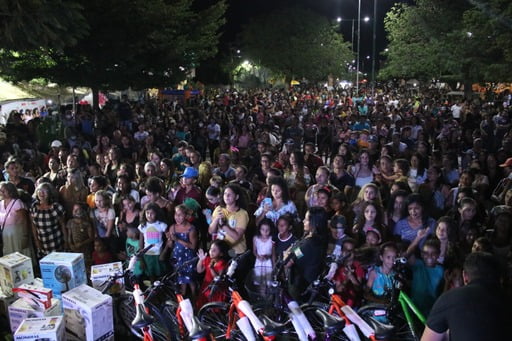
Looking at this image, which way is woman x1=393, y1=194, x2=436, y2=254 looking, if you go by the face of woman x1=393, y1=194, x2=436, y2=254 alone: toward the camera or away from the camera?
toward the camera

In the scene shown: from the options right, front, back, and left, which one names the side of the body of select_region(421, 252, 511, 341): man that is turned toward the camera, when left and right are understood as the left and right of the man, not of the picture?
back

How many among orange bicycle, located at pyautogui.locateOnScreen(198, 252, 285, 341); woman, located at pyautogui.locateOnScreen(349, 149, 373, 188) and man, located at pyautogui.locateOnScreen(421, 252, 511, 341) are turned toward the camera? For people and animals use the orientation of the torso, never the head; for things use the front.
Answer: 1

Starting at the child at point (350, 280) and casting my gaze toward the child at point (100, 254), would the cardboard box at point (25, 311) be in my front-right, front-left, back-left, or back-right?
front-left

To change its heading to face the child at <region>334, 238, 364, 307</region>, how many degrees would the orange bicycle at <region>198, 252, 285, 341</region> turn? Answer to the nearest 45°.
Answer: approximately 135° to its right

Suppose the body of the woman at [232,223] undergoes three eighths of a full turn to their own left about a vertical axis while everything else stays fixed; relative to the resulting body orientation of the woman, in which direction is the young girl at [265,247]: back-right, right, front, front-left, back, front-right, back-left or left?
front-right

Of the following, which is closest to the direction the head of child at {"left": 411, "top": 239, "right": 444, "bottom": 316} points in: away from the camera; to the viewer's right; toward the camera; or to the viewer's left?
toward the camera

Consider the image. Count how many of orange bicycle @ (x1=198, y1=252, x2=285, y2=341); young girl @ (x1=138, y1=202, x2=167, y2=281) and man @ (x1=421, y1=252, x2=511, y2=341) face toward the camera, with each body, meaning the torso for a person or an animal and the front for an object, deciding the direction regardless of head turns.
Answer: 1

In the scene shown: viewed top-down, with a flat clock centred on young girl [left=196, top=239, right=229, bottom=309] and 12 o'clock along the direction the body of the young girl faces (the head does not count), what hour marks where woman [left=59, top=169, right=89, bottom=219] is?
The woman is roughly at 3 o'clock from the young girl.

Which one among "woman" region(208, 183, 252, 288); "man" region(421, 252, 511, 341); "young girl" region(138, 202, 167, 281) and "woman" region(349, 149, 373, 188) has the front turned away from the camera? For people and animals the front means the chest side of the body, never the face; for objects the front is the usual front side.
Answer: the man

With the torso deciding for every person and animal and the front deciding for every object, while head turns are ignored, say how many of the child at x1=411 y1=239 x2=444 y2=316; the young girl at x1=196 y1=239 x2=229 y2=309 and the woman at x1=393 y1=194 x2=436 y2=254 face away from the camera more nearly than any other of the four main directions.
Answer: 0

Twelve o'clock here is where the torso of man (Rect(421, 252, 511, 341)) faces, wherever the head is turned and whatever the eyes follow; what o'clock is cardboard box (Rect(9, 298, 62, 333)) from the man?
The cardboard box is roughly at 9 o'clock from the man.

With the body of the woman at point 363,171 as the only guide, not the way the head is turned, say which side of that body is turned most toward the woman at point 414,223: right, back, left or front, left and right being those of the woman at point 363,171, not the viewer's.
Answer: front

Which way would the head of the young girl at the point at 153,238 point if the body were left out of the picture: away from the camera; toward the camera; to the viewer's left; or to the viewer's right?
toward the camera

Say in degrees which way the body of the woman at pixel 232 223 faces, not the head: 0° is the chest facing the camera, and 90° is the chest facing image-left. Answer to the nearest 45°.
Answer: approximately 45°

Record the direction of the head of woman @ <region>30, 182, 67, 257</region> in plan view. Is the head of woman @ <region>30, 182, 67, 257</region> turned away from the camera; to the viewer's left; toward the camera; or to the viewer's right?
toward the camera

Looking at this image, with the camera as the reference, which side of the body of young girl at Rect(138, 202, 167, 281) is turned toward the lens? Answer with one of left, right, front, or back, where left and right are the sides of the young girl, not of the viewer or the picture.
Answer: front

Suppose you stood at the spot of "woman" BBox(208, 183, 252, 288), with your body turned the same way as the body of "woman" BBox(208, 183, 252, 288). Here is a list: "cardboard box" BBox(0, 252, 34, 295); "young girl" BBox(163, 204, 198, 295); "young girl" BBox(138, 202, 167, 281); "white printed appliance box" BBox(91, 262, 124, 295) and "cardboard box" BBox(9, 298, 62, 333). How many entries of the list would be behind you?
0

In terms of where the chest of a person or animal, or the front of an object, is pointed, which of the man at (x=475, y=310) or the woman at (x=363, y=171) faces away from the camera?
the man
